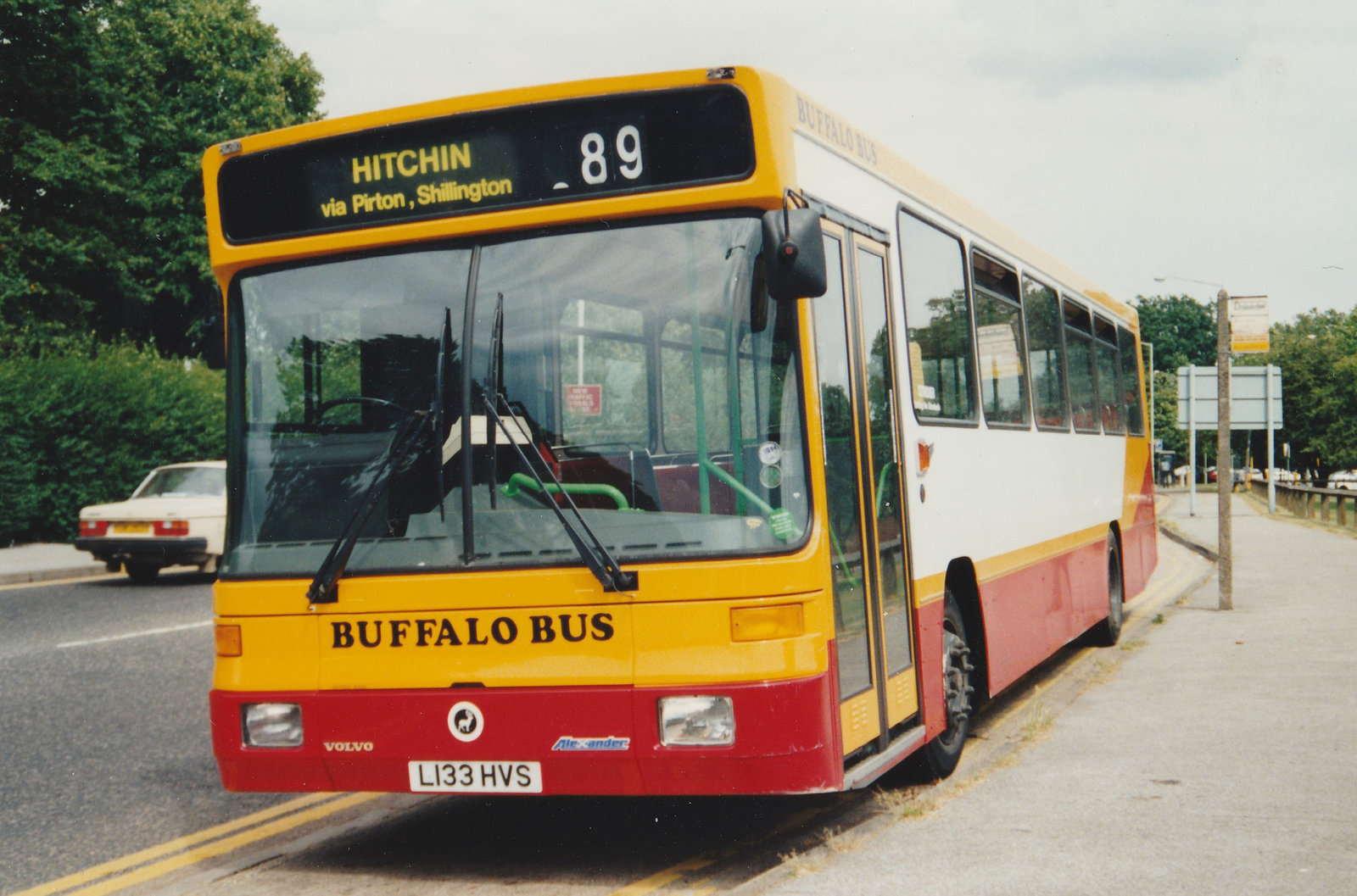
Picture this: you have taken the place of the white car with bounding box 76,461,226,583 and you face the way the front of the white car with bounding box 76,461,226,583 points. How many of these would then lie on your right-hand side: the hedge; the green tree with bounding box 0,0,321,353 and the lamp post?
1

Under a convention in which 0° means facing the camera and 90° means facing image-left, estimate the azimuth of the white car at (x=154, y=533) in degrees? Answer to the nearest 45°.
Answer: approximately 225°

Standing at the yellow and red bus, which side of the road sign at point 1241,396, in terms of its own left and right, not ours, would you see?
back

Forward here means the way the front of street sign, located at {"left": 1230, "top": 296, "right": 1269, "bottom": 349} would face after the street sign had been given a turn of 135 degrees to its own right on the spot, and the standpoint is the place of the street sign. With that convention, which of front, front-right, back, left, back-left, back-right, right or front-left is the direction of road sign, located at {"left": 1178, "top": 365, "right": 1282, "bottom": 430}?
front-right

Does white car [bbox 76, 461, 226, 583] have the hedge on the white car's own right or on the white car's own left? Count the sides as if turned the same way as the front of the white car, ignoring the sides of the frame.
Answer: on the white car's own left

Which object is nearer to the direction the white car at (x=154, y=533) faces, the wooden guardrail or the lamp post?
the wooden guardrail

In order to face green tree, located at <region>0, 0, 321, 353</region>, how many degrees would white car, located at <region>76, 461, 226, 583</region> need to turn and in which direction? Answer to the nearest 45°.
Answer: approximately 45° to its left

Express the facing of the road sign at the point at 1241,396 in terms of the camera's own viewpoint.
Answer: facing away from the viewer

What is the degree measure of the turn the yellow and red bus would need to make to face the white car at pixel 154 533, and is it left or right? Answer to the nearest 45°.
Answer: approximately 90° to its right

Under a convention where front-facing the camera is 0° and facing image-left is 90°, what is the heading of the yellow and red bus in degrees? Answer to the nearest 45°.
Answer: approximately 45°

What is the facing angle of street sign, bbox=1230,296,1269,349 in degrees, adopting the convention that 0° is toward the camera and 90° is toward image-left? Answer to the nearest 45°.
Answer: approximately 0°

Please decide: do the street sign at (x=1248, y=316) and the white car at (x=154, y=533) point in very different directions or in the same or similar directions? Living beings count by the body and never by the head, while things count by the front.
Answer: very different directions
